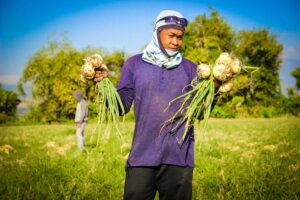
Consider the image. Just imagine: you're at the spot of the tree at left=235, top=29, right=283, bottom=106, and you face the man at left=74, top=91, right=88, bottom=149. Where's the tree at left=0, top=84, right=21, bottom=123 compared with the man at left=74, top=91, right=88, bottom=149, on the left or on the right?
right

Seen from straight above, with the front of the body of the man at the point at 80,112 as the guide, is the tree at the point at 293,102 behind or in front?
behind

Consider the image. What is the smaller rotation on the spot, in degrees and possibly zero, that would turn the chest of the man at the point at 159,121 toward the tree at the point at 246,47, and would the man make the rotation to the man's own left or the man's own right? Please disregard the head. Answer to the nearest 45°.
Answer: approximately 180°

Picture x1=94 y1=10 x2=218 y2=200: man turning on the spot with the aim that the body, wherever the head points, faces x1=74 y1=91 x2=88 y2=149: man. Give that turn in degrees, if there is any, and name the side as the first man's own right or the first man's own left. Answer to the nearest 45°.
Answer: approximately 180°

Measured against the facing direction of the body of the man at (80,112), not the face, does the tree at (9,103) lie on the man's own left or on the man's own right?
on the man's own right

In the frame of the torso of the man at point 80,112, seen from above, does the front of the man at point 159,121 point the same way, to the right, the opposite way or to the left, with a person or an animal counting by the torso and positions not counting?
to the left

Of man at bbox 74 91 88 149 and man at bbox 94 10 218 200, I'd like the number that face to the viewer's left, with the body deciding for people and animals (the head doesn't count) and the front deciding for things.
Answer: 1

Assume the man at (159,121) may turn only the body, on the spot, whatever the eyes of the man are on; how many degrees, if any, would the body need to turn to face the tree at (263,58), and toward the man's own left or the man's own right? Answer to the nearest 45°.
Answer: approximately 135° to the man's own left

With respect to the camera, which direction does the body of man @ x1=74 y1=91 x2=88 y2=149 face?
to the viewer's left

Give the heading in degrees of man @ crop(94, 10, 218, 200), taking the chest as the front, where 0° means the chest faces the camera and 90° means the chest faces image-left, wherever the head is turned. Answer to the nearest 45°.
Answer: approximately 0°

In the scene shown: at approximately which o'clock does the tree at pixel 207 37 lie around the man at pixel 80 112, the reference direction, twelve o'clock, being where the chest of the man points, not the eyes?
The tree is roughly at 4 o'clock from the man.
